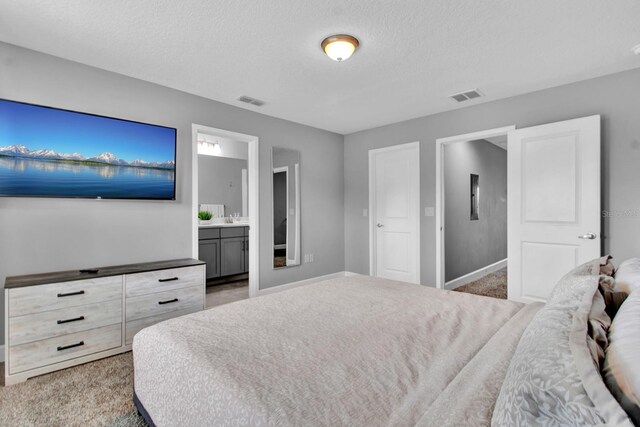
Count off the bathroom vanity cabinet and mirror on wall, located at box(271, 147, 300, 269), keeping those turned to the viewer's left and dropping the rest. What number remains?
0

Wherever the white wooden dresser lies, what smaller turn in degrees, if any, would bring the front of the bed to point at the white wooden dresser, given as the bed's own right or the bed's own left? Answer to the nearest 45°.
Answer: approximately 45° to the bed's own left

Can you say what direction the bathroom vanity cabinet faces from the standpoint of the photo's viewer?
facing the viewer and to the right of the viewer

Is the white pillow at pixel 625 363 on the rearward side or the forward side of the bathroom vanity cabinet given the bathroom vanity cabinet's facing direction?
on the forward side

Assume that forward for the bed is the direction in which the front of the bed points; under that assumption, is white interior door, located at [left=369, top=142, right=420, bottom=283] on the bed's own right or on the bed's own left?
on the bed's own right

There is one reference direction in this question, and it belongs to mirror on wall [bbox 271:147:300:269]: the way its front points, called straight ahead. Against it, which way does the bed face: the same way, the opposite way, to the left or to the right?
the opposite way

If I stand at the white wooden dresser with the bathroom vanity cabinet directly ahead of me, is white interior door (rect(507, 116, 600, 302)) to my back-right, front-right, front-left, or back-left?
front-right

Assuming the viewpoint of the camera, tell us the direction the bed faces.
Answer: facing away from the viewer and to the left of the viewer

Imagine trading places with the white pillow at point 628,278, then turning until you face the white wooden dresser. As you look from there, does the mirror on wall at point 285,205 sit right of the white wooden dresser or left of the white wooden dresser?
right

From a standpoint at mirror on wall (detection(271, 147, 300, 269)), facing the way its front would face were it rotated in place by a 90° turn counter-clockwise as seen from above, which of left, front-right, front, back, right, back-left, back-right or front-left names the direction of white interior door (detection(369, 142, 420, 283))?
front-right
